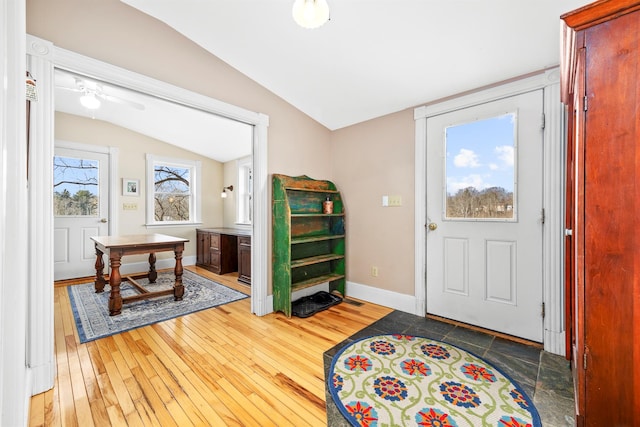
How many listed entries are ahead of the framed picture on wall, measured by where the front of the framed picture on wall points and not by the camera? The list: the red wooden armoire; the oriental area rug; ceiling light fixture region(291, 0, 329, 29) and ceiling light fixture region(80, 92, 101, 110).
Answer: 4

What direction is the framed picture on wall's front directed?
toward the camera

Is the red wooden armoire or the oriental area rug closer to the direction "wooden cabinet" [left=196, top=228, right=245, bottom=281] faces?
the oriental area rug

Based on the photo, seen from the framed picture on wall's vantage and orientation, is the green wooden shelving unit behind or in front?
in front

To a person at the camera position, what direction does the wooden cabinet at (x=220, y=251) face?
facing the viewer and to the left of the viewer

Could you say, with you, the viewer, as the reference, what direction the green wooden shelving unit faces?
facing the viewer and to the right of the viewer

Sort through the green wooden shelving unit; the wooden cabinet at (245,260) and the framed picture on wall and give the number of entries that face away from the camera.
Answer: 0
